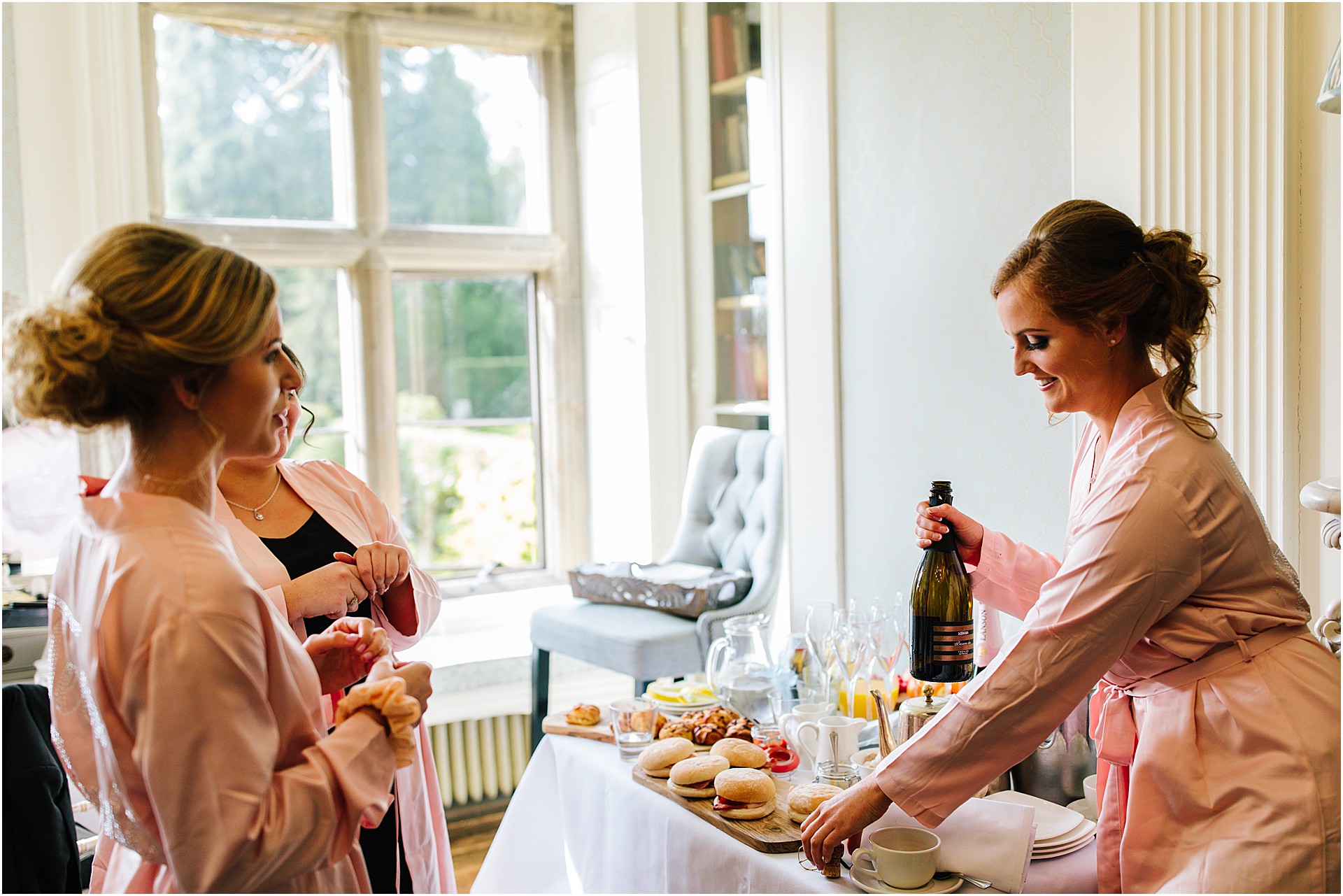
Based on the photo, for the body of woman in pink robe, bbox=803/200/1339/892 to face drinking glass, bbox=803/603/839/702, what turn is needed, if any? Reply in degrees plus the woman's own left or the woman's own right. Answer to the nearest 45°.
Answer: approximately 45° to the woman's own right

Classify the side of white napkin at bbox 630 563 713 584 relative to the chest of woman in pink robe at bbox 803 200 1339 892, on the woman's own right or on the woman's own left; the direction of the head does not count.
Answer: on the woman's own right

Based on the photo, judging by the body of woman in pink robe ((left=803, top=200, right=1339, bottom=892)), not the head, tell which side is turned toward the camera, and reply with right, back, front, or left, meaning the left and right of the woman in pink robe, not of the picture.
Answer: left

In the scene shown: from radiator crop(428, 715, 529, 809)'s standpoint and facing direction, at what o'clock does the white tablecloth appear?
The white tablecloth is roughly at 12 o'clock from the radiator.

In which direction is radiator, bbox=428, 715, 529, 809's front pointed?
toward the camera

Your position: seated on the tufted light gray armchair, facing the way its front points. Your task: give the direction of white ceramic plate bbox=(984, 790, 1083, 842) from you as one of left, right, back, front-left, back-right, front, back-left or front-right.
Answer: front-left

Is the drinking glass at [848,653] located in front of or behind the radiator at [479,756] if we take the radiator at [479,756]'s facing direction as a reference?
in front

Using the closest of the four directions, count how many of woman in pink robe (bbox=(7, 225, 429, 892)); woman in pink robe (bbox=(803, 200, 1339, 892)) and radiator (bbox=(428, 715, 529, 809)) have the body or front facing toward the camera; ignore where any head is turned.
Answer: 1

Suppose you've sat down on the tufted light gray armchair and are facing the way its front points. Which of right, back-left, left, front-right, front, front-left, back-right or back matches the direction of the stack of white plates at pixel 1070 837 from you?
front-left

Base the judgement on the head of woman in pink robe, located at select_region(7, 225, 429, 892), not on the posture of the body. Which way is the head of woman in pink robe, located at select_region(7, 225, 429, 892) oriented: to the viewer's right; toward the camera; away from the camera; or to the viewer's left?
to the viewer's right

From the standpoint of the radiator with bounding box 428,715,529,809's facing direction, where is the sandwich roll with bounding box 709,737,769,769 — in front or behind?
in front

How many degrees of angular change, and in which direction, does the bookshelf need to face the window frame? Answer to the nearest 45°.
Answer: approximately 45° to its right

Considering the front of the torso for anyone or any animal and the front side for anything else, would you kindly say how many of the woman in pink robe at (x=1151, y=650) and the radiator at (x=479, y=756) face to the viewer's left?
1

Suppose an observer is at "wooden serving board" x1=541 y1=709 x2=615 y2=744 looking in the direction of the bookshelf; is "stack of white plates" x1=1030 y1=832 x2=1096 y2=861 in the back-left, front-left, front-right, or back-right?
back-right

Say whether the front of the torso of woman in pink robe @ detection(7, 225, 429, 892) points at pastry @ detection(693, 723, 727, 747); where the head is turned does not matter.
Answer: yes

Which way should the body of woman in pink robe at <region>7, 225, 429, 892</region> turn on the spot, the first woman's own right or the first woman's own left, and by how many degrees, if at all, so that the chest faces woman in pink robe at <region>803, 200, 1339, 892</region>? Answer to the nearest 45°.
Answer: approximately 45° to the first woman's own right
